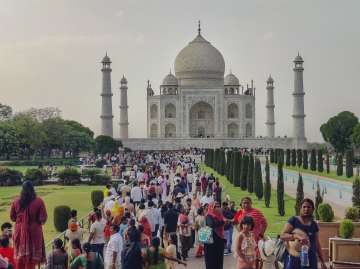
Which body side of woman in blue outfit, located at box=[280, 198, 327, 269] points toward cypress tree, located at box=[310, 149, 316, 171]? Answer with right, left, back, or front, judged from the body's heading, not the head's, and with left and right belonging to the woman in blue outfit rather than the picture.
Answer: back

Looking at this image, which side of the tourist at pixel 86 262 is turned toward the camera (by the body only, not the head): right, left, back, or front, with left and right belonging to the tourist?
back

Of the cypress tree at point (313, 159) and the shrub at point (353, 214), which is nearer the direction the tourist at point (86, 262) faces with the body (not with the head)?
the cypress tree
